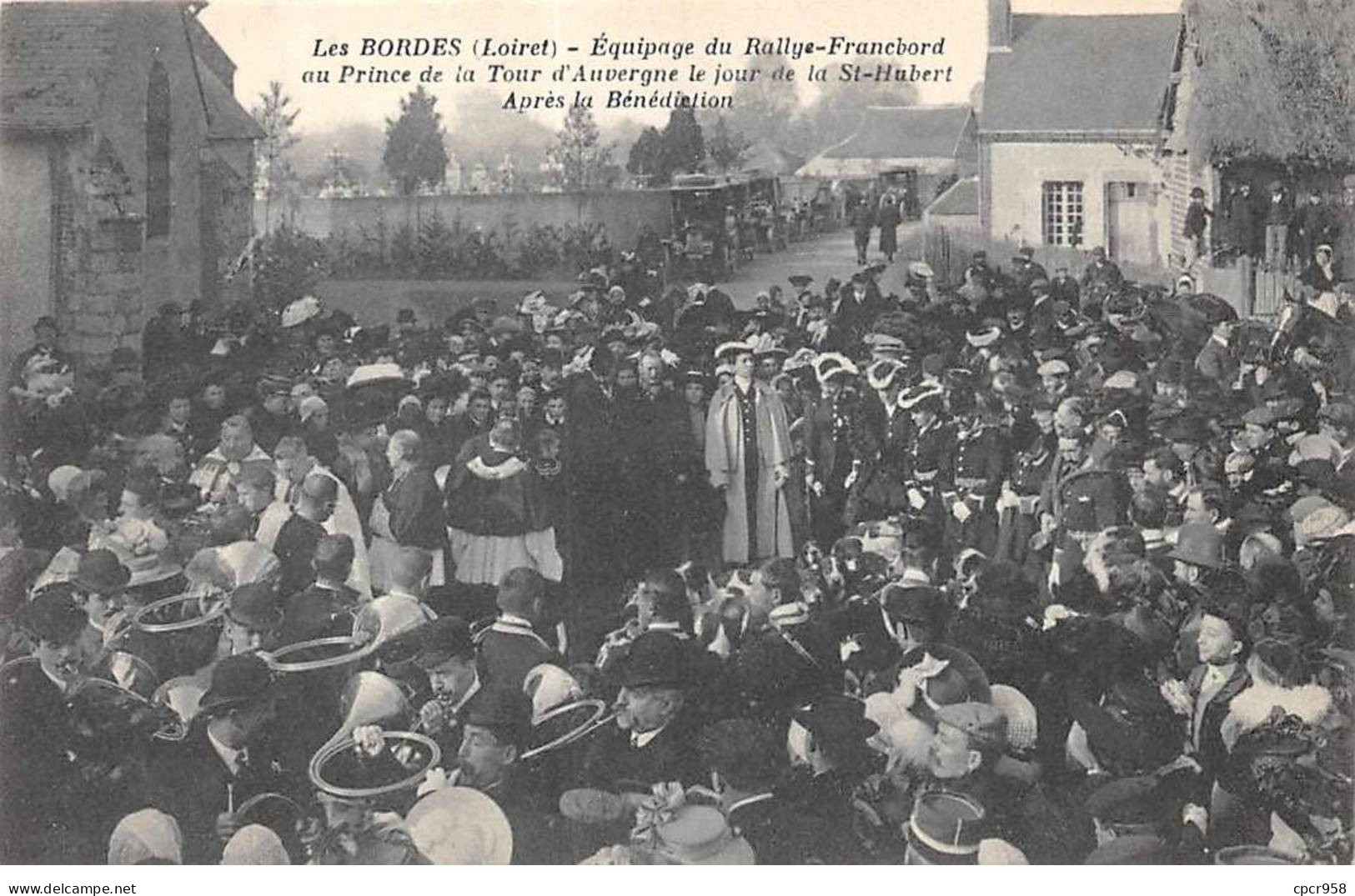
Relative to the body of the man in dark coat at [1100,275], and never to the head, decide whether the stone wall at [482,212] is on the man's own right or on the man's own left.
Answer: on the man's own right

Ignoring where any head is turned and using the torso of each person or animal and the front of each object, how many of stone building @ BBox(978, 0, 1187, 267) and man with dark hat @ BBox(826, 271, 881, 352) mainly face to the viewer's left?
0

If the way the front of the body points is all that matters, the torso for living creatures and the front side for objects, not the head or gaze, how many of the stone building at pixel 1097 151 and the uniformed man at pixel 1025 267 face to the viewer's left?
0
